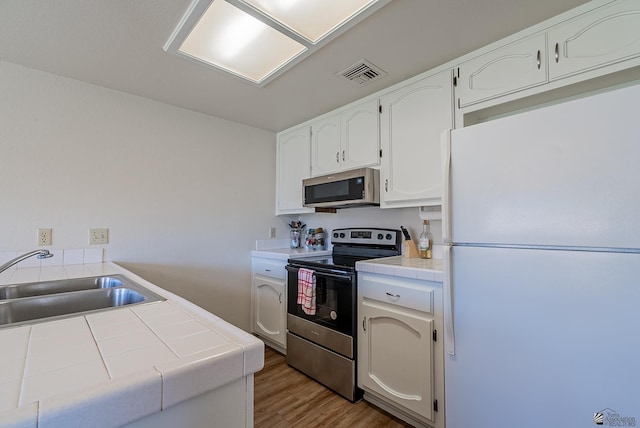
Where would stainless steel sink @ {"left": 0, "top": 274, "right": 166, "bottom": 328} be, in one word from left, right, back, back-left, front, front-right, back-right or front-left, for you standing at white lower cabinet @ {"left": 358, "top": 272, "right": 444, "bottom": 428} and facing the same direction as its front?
front

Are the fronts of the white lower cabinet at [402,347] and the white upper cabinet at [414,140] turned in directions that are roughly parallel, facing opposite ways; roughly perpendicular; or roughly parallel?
roughly parallel

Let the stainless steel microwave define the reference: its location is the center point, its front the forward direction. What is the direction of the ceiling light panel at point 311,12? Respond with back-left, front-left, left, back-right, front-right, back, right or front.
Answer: front-left

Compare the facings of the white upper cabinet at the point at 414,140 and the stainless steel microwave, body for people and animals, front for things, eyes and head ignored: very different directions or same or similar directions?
same or similar directions

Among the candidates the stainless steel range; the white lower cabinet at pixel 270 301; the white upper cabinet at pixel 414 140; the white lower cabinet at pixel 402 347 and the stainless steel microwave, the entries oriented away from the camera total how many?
0

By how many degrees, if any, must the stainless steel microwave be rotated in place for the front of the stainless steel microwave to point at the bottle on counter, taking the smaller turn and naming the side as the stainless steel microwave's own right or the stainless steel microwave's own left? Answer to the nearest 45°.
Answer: approximately 135° to the stainless steel microwave's own left

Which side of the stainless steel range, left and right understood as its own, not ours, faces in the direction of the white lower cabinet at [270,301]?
right

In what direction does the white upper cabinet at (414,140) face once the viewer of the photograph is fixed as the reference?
facing the viewer and to the left of the viewer

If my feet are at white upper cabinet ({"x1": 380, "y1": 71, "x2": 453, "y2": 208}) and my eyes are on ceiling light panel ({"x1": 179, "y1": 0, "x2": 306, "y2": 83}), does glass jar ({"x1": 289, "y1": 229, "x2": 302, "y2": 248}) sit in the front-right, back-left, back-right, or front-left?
front-right

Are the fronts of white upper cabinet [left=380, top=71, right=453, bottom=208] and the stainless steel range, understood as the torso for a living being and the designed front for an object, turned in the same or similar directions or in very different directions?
same or similar directions

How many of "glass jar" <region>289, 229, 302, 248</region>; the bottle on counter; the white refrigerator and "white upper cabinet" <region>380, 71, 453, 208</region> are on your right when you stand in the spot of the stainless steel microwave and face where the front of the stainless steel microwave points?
1

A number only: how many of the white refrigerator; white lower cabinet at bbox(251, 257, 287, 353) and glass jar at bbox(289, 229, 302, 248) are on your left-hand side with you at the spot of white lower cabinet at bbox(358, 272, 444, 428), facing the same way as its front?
1

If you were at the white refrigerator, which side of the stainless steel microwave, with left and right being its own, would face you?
left

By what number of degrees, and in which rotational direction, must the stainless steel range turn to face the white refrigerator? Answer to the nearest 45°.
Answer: approximately 90° to its left
